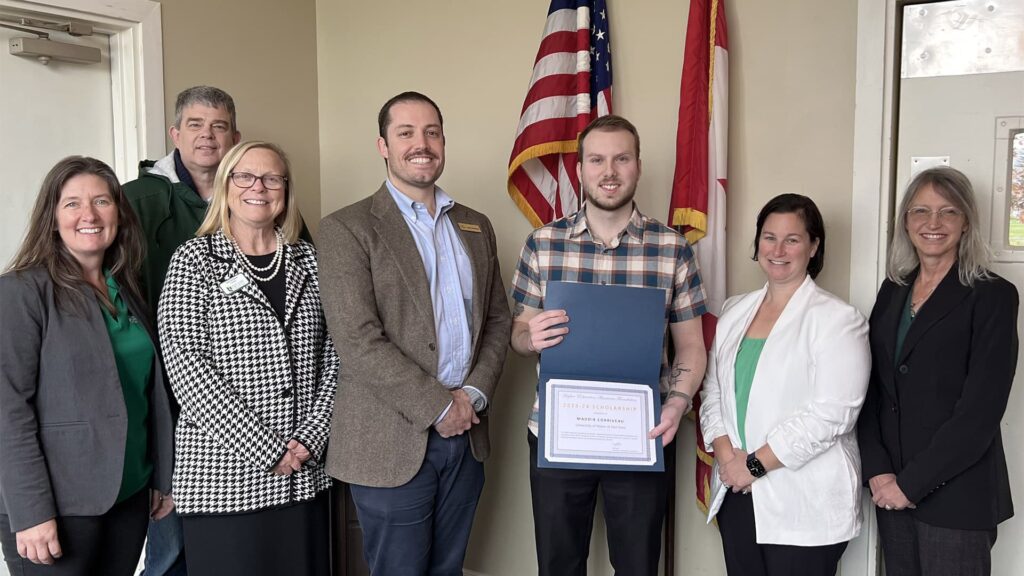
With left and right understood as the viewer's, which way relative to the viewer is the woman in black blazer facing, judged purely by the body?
facing the viewer and to the left of the viewer

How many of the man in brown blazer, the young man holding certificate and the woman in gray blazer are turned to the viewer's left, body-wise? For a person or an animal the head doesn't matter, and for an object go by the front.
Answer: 0

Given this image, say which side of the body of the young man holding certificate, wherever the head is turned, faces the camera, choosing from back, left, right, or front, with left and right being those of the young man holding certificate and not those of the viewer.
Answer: front

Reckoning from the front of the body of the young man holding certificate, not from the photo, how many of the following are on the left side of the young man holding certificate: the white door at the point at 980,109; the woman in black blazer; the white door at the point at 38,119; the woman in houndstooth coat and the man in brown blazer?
2

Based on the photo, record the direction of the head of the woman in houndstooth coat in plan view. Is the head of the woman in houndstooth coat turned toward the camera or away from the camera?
toward the camera

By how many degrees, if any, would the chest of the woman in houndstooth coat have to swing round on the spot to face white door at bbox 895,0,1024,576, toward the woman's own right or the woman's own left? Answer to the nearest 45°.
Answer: approximately 45° to the woman's own left

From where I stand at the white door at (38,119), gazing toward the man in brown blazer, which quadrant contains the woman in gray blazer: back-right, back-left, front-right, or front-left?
front-right

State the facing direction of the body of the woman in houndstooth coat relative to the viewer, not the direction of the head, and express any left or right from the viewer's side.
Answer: facing the viewer and to the right of the viewer

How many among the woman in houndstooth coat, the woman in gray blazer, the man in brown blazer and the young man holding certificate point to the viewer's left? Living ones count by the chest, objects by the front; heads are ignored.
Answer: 0

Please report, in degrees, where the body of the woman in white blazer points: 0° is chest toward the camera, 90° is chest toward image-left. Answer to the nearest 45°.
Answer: approximately 45°
